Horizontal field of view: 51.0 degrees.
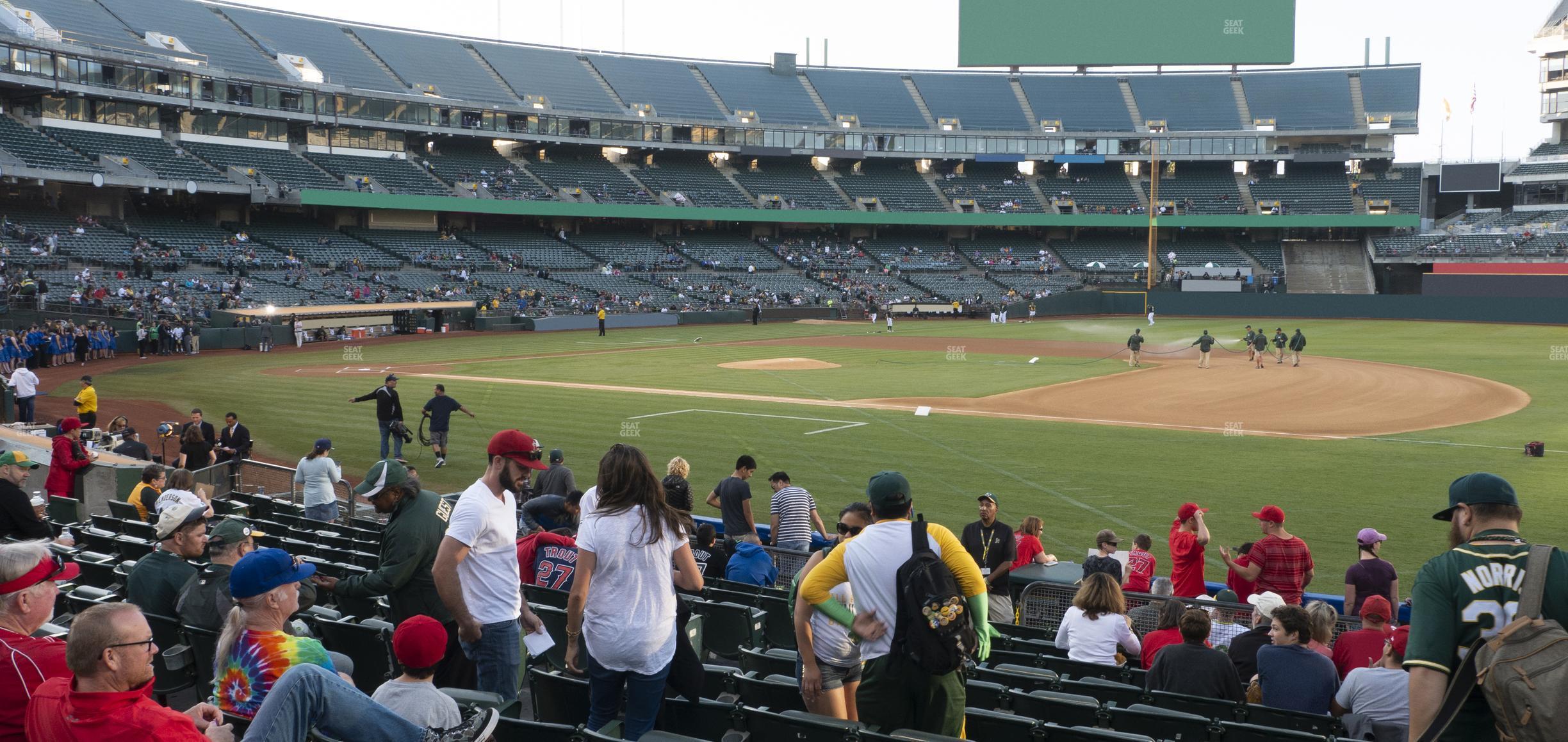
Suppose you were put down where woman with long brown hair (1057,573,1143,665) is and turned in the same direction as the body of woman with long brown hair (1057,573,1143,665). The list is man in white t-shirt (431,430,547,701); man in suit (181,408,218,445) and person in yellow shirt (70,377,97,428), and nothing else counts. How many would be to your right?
0

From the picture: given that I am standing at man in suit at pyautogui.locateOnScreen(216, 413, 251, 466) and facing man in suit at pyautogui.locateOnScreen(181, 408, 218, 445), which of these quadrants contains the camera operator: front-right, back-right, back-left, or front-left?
back-right

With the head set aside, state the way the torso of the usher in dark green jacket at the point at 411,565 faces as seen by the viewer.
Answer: to the viewer's left

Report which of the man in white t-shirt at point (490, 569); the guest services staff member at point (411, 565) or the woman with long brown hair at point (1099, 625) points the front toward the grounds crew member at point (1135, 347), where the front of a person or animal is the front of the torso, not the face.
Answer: the woman with long brown hair

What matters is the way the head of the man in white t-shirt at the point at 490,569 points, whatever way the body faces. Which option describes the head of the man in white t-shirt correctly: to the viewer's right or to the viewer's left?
to the viewer's right

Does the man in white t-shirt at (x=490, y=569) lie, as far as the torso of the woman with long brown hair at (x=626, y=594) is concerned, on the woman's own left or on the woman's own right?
on the woman's own left

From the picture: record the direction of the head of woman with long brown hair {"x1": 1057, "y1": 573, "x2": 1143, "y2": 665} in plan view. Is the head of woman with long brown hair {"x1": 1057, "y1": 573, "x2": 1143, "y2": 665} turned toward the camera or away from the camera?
away from the camera

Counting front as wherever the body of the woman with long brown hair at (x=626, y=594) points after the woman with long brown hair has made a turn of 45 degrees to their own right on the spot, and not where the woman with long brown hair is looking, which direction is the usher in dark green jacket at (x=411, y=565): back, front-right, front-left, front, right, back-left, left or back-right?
left

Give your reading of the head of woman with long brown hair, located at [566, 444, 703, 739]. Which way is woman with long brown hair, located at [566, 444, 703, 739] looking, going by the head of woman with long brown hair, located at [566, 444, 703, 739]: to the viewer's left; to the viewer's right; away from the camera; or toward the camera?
away from the camera

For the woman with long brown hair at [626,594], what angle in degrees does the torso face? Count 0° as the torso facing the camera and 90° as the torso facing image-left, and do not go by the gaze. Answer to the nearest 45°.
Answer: approximately 180°

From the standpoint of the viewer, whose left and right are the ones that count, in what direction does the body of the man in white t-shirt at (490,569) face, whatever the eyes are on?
facing the viewer and to the right of the viewer

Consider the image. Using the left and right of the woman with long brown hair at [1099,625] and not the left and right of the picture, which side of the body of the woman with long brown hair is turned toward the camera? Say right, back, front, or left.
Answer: back

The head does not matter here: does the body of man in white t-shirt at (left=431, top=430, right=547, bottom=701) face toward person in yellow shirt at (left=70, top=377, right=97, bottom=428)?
no

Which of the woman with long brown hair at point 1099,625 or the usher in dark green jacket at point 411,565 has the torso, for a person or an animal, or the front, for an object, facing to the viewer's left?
the usher in dark green jacket
